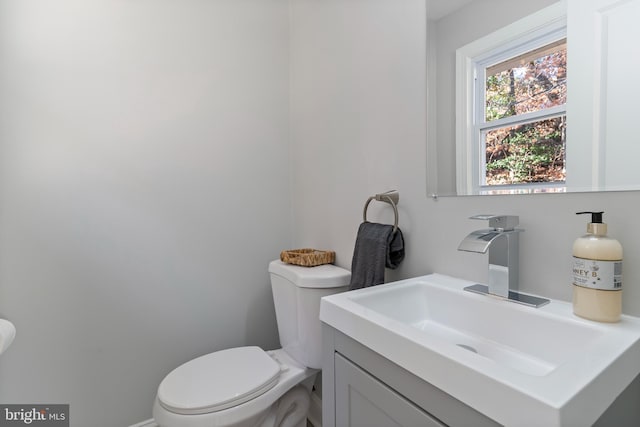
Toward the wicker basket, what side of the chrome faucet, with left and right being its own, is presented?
right

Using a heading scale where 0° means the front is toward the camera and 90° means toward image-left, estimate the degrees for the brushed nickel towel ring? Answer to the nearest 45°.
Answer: approximately 45°

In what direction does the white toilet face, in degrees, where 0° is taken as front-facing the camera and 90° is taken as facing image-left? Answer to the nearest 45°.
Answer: approximately 45°

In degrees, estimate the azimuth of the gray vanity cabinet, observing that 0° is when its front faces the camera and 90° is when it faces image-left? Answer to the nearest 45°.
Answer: approximately 45°

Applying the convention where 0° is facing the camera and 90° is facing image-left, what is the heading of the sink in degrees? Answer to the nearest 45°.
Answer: approximately 45°

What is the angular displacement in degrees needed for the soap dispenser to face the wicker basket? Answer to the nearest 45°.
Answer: approximately 45° to its right
